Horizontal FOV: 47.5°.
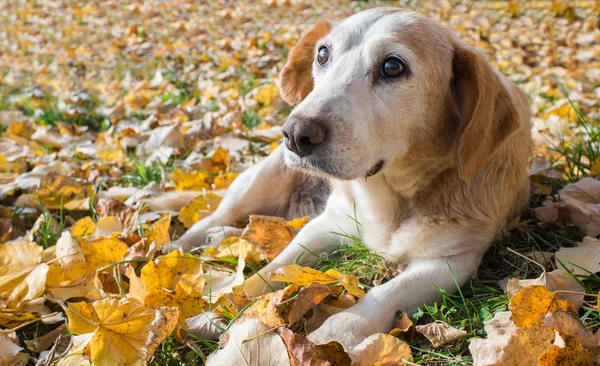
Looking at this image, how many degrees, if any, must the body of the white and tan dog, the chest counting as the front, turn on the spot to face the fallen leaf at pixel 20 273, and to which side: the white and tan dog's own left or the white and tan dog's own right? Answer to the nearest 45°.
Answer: approximately 45° to the white and tan dog's own right

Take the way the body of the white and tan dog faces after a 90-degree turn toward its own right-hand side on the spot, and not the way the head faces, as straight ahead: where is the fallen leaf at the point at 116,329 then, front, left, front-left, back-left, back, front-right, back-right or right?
left

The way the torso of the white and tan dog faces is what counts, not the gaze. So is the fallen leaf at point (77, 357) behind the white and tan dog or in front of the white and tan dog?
in front

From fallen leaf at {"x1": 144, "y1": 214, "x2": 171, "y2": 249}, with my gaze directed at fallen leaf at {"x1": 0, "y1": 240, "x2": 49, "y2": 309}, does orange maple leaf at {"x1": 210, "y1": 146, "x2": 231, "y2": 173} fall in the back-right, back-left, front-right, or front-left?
back-right

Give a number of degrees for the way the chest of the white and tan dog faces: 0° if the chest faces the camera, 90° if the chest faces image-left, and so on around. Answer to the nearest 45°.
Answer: approximately 45°

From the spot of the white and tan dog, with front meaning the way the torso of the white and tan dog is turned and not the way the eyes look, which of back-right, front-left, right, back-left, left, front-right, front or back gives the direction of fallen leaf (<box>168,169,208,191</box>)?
right

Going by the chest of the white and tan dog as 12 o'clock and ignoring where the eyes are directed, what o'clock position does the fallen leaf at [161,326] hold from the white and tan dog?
The fallen leaf is roughly at 12 o'clock from the white and tan dog.

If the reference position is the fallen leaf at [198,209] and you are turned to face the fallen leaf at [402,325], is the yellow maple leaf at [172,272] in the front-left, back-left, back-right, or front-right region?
front-right

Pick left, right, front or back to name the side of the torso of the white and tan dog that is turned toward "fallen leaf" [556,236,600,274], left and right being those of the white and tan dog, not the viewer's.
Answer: left

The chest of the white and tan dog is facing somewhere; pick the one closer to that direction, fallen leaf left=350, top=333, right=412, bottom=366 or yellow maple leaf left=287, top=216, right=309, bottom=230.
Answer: the fallen leaf

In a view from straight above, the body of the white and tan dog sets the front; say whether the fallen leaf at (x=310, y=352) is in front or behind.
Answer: in front

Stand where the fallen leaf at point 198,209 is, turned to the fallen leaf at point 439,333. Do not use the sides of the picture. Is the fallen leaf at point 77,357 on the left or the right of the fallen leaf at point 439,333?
right

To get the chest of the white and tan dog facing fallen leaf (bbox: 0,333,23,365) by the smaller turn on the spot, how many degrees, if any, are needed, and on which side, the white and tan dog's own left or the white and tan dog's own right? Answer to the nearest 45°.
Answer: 0° — it already faces it

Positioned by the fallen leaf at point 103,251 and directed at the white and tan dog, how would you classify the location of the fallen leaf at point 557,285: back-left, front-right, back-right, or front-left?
front-right

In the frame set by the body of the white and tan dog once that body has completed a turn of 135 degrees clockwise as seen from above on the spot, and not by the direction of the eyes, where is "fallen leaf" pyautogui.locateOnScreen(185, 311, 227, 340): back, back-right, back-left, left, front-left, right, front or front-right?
back-left

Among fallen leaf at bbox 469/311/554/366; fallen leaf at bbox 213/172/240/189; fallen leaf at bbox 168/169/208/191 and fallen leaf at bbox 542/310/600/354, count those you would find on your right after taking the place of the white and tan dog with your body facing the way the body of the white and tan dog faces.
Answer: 2

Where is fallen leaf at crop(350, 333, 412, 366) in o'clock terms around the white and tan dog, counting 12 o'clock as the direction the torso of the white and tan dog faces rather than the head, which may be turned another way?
The fallen leaf is roughly at 11 o'clock from the white and tan dog.

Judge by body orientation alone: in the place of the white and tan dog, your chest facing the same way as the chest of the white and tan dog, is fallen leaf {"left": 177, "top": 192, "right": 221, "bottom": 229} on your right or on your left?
on your right
